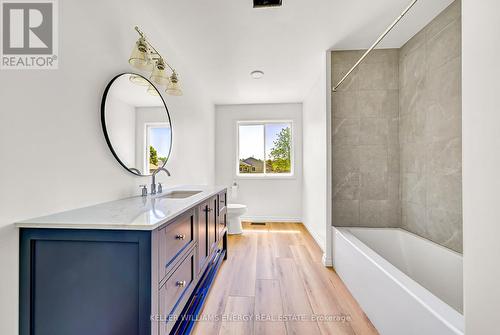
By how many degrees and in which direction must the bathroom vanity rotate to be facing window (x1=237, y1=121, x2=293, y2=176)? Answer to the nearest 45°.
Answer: approximately 90° to its left

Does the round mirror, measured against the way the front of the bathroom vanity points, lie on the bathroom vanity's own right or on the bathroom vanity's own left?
on the bathroom vanity's own left

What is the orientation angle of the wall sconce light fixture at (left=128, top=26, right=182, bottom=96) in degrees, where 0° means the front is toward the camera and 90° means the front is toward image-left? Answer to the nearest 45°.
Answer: approximately 315°

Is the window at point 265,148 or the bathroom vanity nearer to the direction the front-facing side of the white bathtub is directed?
the bathroom vanity

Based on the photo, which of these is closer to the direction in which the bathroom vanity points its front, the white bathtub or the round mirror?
the white bathtub

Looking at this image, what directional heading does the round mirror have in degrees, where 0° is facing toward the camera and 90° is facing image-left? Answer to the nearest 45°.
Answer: approximately 315°

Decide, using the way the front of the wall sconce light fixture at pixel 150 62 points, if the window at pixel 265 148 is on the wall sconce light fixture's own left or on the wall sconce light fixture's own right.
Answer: on the wall sconce light fixture's own left

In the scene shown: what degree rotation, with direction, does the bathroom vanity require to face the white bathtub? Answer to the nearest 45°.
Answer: approximately 45° to its left
